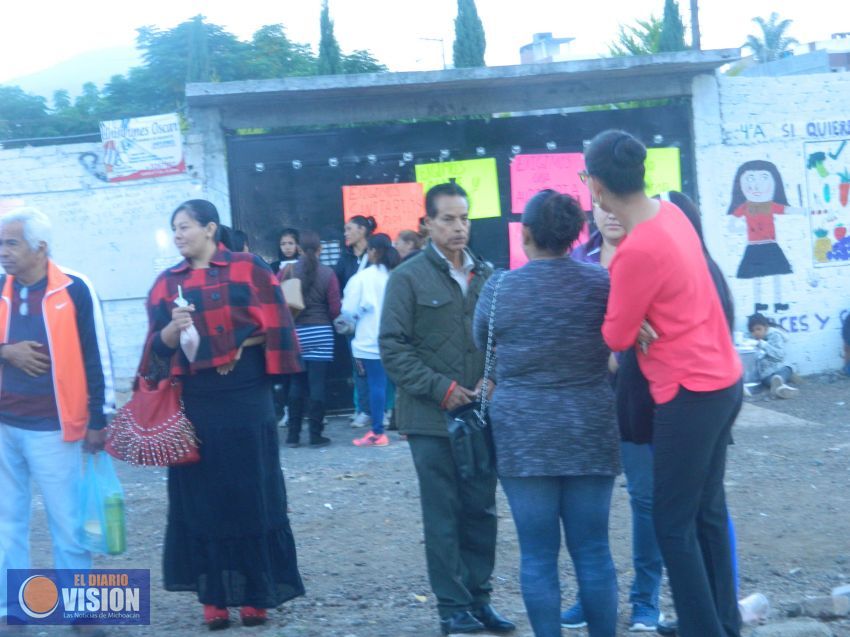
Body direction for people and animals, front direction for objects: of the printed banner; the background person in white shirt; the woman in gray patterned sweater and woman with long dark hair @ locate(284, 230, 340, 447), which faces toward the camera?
the printed banner

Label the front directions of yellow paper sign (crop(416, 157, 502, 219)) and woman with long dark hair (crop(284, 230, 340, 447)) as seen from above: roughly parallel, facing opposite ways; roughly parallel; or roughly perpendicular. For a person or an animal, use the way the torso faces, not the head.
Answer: roughly parallel, facing opposite ways

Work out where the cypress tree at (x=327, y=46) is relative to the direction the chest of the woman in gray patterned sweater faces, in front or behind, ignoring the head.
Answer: in front

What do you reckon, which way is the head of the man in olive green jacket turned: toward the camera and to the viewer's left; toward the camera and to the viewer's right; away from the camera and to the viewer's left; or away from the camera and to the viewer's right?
toward the camera and to the viewer's right

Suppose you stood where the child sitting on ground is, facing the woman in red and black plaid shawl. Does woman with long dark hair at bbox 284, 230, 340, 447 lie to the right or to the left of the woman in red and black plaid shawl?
right

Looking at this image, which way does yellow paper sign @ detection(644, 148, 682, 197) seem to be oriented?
toward the camera

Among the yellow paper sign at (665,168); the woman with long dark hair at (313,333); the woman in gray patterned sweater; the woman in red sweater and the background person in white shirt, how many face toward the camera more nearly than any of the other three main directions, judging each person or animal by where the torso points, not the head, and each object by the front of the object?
1

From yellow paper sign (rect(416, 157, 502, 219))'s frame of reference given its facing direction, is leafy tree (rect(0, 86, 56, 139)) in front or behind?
behind

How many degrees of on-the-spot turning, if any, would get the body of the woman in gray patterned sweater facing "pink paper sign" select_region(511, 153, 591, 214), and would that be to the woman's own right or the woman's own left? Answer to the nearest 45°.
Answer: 0° — they already face it

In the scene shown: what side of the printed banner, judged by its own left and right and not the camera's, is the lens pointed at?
front

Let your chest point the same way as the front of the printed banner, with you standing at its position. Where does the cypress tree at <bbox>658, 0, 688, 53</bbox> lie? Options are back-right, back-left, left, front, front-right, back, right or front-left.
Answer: back-left

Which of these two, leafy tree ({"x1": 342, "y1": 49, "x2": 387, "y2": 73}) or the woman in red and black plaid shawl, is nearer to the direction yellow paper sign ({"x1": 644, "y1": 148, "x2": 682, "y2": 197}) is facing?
the woman in red and black plaid shawl

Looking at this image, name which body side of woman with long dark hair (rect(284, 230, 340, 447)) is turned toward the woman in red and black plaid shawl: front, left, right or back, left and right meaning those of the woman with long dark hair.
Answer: back

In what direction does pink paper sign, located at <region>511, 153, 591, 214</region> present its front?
toward the camera

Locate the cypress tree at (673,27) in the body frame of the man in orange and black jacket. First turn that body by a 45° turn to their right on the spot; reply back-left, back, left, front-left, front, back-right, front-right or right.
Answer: back-right

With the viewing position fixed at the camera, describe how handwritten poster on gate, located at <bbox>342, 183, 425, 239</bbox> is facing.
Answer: facing the viewer

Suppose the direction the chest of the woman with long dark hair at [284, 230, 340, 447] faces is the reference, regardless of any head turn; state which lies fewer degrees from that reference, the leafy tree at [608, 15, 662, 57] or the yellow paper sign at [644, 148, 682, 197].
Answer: the leafy tree

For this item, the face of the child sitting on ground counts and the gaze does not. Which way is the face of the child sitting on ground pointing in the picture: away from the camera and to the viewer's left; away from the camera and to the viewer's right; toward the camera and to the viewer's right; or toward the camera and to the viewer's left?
toward the camera and to the viewer's left
